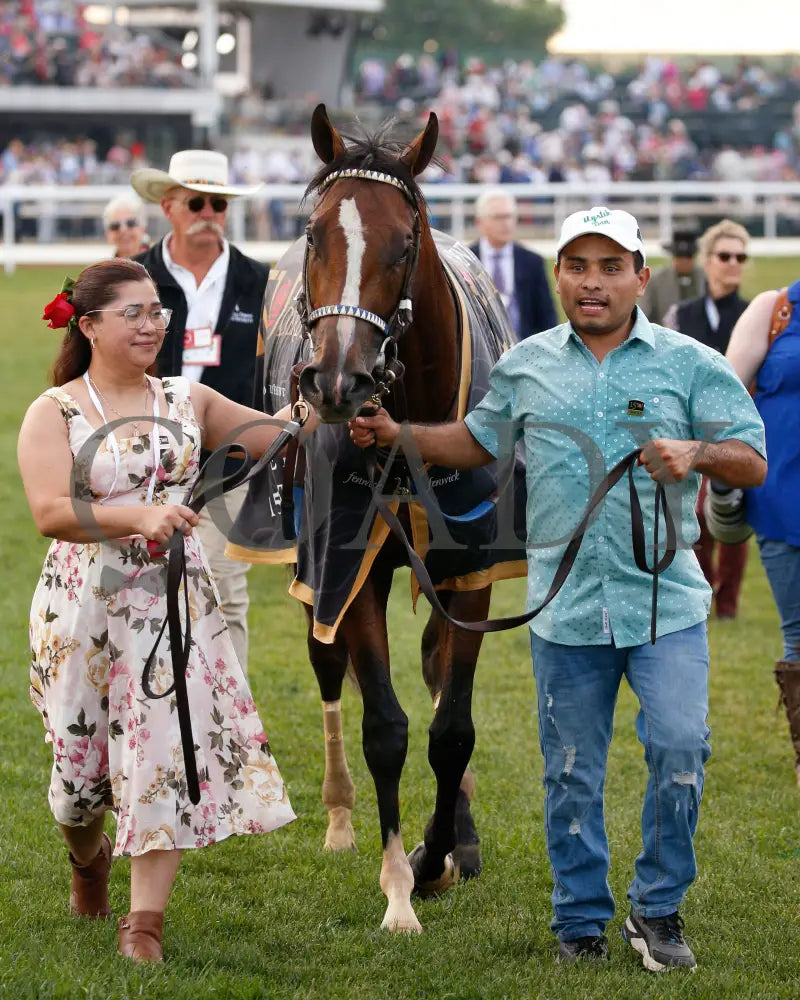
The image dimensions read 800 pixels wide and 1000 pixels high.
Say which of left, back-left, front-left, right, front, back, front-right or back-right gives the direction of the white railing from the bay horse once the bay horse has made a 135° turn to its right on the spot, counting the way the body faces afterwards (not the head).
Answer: front-right

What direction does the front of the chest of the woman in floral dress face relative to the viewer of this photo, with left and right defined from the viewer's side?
facing the viewer and to the right of the viewer

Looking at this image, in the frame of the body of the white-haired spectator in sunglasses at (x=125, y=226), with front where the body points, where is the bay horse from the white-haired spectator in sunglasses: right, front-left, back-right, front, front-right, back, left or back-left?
front

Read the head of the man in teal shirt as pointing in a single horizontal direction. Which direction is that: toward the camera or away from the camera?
toward the camera

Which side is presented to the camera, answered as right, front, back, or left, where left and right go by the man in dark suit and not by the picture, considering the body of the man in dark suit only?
front

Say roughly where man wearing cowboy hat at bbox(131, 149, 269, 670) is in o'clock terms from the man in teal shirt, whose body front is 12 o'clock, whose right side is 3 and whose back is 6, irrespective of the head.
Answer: The man wearing cowboy hat is roughly at 5 o'clock from the man in teal shirt.

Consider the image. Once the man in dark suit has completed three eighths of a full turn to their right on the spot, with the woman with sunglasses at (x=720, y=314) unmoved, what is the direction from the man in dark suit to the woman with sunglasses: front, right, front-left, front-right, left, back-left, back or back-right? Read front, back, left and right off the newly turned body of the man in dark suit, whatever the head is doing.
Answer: back

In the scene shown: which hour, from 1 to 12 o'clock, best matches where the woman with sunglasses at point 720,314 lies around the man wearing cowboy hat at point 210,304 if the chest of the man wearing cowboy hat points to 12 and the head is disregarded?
The woman with sunglasses is roughly at 8 o'clock from the man wearing cowboy hat.

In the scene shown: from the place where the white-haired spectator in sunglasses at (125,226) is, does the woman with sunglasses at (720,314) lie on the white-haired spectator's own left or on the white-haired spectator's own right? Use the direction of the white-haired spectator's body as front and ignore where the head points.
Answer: on the white-haired spectator's own left

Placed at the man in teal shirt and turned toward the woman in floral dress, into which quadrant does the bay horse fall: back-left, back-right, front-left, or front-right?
front-right

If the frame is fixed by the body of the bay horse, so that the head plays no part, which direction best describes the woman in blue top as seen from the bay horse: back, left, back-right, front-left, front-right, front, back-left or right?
back-left

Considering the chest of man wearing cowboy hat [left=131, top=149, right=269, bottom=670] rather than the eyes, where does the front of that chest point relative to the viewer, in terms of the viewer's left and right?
facing the viewer

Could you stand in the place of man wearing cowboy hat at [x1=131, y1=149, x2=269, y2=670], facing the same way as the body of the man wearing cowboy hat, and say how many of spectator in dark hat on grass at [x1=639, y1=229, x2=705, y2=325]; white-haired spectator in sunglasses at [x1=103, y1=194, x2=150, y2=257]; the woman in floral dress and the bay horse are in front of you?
2
